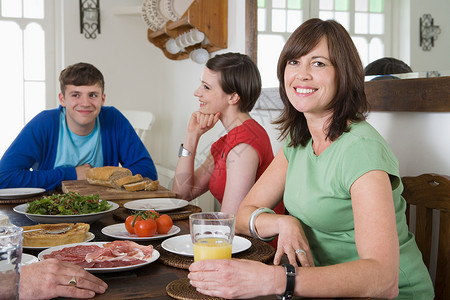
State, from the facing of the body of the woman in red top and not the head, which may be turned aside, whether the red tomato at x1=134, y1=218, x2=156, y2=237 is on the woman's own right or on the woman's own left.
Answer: on the woman's own left

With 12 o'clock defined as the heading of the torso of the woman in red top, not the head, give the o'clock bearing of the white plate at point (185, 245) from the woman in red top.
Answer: The white plate is roughly at 9 o'clock from the woman in red top.

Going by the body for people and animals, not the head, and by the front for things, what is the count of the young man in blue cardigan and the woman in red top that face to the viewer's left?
1

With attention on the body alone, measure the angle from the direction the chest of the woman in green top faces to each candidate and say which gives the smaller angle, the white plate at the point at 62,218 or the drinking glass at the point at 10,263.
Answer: the drinking glass

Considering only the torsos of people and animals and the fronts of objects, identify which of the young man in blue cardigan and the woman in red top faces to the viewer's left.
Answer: the woman in red top

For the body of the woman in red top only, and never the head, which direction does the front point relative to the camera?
to the viewer's left

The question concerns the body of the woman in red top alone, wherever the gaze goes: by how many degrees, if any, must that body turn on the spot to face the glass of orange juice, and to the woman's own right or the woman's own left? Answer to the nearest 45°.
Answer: approximately 90° to the woman's own left

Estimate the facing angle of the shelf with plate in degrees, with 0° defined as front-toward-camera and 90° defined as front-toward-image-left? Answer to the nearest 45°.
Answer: approximately 45°
